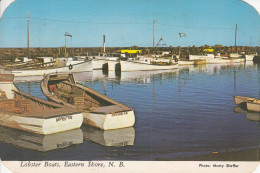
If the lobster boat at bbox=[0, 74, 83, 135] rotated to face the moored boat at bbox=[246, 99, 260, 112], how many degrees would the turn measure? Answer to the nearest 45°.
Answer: approximately 135° to its right

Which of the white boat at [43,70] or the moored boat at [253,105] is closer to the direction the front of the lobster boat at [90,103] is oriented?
the white boat

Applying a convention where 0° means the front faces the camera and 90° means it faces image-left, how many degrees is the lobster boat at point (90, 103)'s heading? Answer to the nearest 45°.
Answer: approximately 135°

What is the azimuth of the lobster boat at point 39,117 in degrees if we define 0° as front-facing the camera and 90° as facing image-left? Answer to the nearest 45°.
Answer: approximately 135°

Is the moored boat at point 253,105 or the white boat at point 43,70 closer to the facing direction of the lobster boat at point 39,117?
the white boat

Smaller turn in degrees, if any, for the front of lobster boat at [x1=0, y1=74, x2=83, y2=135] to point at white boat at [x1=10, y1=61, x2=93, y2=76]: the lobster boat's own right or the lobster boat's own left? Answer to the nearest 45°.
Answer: approximately 45° to the lobster boat's own right

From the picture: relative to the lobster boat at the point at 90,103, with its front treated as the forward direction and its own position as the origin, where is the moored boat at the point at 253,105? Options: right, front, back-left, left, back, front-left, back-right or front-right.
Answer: back-right

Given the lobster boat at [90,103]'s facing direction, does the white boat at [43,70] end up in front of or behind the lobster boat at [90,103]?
in front
